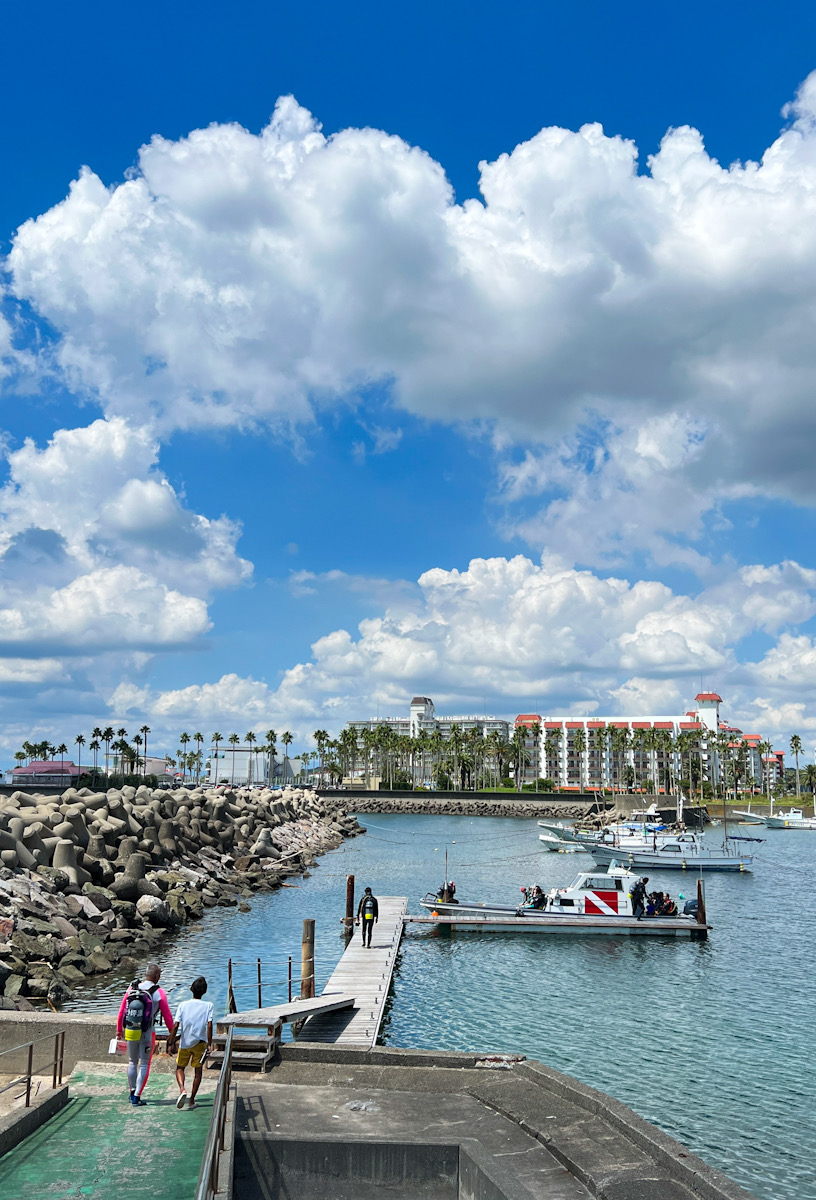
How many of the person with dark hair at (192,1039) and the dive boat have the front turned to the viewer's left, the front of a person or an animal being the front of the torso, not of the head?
1

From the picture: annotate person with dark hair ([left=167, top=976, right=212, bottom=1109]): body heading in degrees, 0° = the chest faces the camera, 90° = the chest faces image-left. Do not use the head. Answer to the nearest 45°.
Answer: approximately 180°

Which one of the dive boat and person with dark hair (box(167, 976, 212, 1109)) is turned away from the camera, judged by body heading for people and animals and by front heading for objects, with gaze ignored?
the person with dark hair

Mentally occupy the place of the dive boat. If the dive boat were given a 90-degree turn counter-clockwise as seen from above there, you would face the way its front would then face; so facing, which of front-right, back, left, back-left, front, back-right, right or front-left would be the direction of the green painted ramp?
front

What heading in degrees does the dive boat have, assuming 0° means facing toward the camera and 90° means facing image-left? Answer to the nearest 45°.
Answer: approximately 90°

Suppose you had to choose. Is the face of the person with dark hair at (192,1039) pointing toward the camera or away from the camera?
away from the camera

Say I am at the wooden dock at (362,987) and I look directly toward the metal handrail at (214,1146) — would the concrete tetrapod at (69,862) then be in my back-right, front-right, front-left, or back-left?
back-right

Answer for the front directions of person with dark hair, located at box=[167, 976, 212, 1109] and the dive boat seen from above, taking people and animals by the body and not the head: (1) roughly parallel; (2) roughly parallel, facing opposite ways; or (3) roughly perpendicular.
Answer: roughly perpendicular

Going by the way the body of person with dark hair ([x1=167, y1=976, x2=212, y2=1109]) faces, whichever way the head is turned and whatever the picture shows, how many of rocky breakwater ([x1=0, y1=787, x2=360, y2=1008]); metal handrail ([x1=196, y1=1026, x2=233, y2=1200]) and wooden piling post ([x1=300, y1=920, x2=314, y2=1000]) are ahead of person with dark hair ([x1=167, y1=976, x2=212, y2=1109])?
2
